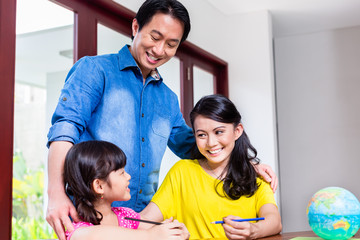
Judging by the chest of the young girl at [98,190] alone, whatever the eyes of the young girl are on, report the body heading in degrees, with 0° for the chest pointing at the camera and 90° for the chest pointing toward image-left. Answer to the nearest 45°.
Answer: approximately 270°

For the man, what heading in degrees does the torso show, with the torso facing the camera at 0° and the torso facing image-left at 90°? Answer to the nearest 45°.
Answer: approximately 315°

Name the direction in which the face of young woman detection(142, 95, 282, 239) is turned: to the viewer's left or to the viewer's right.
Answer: to the viewer's left

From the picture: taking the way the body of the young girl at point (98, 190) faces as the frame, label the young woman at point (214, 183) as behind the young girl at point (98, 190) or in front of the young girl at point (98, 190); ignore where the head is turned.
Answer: in front

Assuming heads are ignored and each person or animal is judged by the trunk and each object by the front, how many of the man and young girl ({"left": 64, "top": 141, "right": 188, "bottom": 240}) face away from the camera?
0
